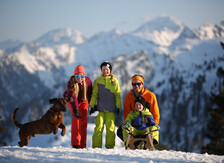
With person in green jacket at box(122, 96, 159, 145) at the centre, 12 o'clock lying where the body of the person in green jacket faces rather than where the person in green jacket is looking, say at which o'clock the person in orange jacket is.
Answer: The person in orange jacket is roughly at 6 o'clock from the person in green jacket.

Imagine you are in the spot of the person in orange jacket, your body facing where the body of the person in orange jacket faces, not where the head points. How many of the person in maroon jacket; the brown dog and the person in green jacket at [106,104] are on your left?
0

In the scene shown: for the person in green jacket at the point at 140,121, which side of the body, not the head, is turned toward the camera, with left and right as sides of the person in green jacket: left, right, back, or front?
front

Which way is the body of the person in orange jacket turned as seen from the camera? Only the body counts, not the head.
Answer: toward the camera

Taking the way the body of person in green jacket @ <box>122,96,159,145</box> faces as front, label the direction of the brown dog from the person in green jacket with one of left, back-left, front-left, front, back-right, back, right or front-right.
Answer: right

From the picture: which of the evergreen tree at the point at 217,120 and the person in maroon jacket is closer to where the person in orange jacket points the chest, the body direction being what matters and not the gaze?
the person in maroon jacket

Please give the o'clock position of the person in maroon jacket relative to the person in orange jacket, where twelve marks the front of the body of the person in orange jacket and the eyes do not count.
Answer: The person in maroon jacket is roughly at 3 o'clock from the person in orange jacket.

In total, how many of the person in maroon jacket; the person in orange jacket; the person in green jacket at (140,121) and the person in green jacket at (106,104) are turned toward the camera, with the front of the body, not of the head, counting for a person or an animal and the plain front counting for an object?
4

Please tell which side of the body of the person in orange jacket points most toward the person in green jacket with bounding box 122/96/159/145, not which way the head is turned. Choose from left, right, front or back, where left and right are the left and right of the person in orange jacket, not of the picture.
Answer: front

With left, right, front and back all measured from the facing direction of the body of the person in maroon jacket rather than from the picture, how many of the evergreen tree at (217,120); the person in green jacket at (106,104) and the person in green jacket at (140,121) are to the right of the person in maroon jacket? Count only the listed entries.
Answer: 0

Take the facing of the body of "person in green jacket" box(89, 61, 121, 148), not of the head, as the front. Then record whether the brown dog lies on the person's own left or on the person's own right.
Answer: on the person's own right

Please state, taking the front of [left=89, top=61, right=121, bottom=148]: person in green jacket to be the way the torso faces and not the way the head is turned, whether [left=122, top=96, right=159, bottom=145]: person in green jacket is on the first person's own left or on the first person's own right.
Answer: on the first person's own left

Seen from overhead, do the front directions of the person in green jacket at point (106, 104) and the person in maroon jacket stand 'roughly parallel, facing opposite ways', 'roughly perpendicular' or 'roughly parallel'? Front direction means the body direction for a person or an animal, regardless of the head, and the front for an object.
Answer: roughly parallel

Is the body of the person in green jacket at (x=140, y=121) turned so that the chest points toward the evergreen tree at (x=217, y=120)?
no

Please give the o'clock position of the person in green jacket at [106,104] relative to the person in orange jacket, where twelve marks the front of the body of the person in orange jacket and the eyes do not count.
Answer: The person in green jacket is roughly at 3 o'clock from the person in orange jacket.
